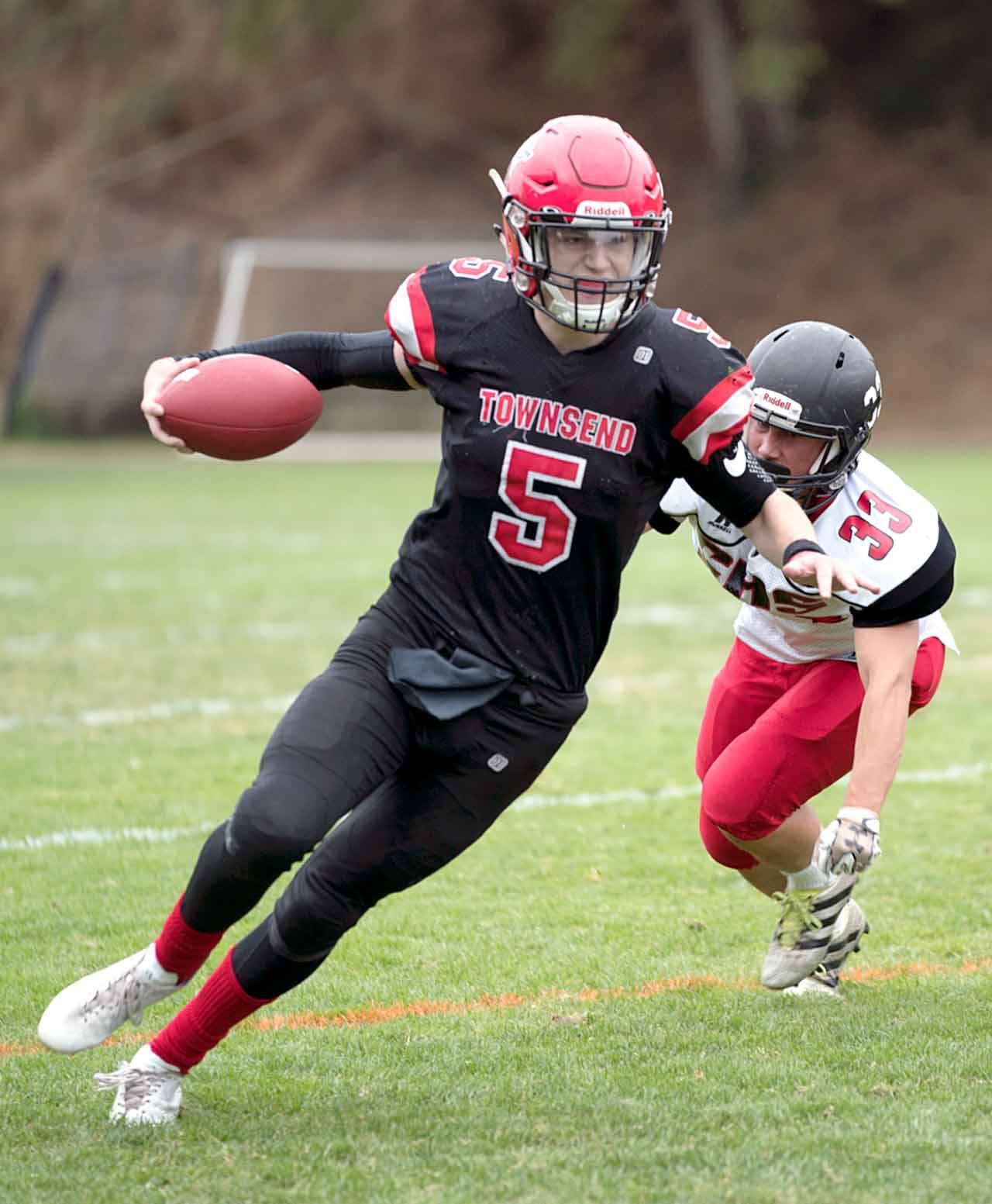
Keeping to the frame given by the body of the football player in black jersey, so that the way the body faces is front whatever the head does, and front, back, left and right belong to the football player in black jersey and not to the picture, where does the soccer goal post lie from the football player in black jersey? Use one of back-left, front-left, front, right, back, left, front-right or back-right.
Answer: back

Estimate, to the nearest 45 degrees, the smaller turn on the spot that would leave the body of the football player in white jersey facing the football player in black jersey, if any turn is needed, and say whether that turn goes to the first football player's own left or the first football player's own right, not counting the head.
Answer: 0° — they already face them

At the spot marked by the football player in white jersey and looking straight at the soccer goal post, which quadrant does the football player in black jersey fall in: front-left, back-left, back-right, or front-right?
back-left

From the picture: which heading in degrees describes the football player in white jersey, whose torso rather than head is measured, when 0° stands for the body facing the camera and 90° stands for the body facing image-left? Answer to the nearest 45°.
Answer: approximately 45°

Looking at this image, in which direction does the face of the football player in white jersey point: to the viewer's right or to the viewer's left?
to the viewer's left

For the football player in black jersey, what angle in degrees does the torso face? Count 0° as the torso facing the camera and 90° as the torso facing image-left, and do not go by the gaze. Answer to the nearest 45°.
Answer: approximately 0°

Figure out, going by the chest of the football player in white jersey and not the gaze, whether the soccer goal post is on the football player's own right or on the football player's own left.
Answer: on the football player's own right
